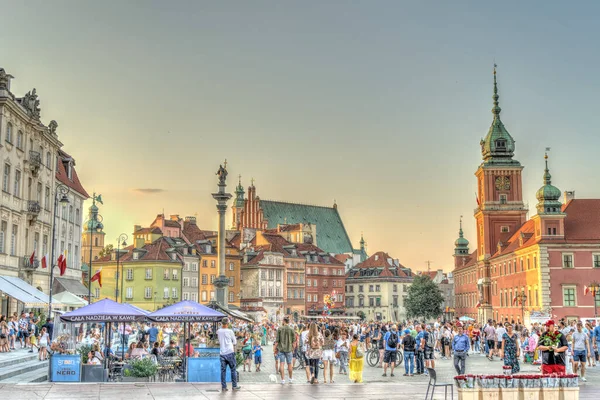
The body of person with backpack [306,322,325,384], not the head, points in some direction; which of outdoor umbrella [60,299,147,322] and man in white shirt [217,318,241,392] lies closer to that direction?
the outdoor umbrella

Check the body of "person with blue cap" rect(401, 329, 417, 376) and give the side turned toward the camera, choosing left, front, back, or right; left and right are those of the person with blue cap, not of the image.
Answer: back

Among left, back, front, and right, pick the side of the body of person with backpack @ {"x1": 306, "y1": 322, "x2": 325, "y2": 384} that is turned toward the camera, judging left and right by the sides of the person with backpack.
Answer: back

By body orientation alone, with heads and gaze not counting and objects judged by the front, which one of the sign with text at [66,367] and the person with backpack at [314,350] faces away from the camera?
the person with backpack

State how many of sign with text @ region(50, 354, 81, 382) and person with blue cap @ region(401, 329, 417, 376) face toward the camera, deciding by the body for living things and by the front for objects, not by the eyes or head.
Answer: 1
